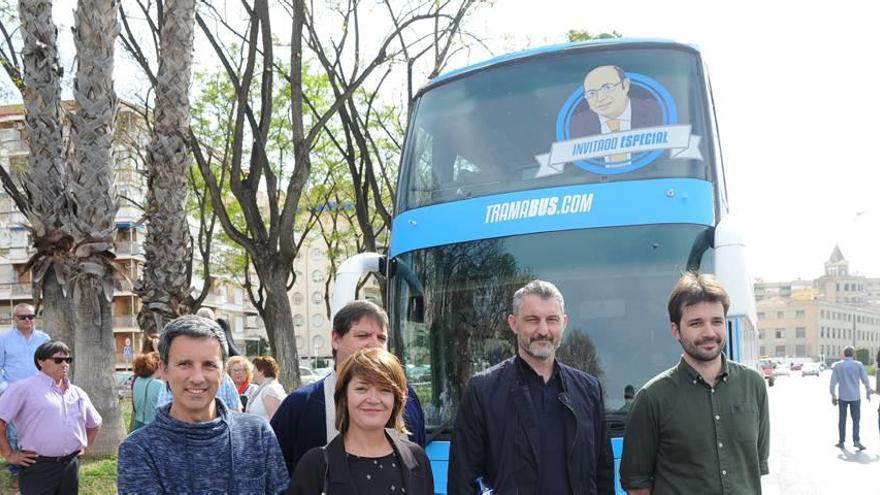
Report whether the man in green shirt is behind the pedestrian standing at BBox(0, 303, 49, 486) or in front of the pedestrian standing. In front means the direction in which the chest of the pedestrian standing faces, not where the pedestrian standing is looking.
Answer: in front

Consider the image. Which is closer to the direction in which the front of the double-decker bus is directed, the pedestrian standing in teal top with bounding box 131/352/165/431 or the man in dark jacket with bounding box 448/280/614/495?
the man in dark jacket

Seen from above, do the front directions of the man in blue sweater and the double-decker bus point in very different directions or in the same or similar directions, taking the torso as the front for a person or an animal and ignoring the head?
same or similar directions

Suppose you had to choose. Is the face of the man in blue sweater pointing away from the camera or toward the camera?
toward the camera

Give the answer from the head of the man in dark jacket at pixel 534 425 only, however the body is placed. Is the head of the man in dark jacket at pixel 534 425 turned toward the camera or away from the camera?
toward the camera

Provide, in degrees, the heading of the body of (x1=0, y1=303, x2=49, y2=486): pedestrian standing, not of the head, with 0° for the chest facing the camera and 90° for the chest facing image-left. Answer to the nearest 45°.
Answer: approximately 315°

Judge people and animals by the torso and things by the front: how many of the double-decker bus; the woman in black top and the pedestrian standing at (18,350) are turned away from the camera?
0

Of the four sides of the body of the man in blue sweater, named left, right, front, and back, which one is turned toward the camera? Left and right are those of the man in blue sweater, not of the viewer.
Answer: front
